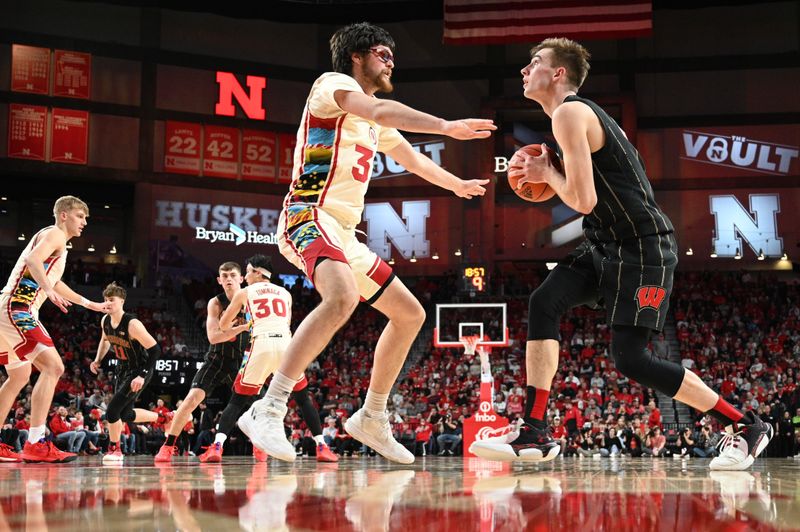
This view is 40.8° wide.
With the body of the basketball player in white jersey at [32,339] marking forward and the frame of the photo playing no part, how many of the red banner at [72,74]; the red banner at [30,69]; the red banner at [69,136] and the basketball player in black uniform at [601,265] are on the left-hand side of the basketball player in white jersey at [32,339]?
3

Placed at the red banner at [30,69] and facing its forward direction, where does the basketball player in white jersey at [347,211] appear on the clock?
The basketball player in white jersey is roughly at 12 o'clock from the red banner.

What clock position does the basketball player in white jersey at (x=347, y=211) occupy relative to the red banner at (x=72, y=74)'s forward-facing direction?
The basketball player in white jersey is roughly at 12 o'clock from the red banner.

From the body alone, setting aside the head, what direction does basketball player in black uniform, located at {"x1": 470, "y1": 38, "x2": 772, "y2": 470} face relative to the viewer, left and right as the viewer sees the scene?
facing to the left of the viewer

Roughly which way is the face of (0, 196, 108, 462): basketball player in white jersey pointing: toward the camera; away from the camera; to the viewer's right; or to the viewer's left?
to the viewer's right

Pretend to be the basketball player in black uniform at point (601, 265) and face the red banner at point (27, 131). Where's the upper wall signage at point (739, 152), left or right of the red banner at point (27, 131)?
right

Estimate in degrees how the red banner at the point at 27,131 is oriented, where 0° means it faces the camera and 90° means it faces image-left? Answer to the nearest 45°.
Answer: approximately 0°

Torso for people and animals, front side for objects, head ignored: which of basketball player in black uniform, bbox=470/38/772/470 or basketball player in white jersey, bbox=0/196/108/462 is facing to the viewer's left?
the basketball player in black uniform

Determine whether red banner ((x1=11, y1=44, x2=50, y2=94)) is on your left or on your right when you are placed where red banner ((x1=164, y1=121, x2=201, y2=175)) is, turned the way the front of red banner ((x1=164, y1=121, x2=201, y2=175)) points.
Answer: on your right

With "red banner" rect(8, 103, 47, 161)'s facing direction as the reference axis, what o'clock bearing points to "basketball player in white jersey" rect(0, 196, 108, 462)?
The basketball player in white jersey is roughly at 12 o'clock from the red banner.
